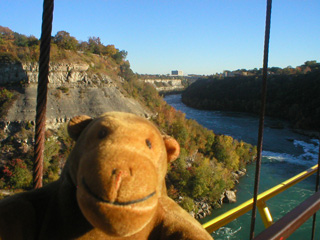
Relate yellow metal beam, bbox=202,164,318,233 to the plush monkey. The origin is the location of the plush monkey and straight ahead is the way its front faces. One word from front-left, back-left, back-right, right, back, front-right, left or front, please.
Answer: back-left

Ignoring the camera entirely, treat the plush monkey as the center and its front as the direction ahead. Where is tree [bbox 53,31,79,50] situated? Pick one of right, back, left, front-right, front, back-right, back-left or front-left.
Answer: back

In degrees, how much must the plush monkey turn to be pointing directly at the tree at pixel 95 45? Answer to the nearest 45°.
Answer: approximately 180°

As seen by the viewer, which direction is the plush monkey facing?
toward the camera
